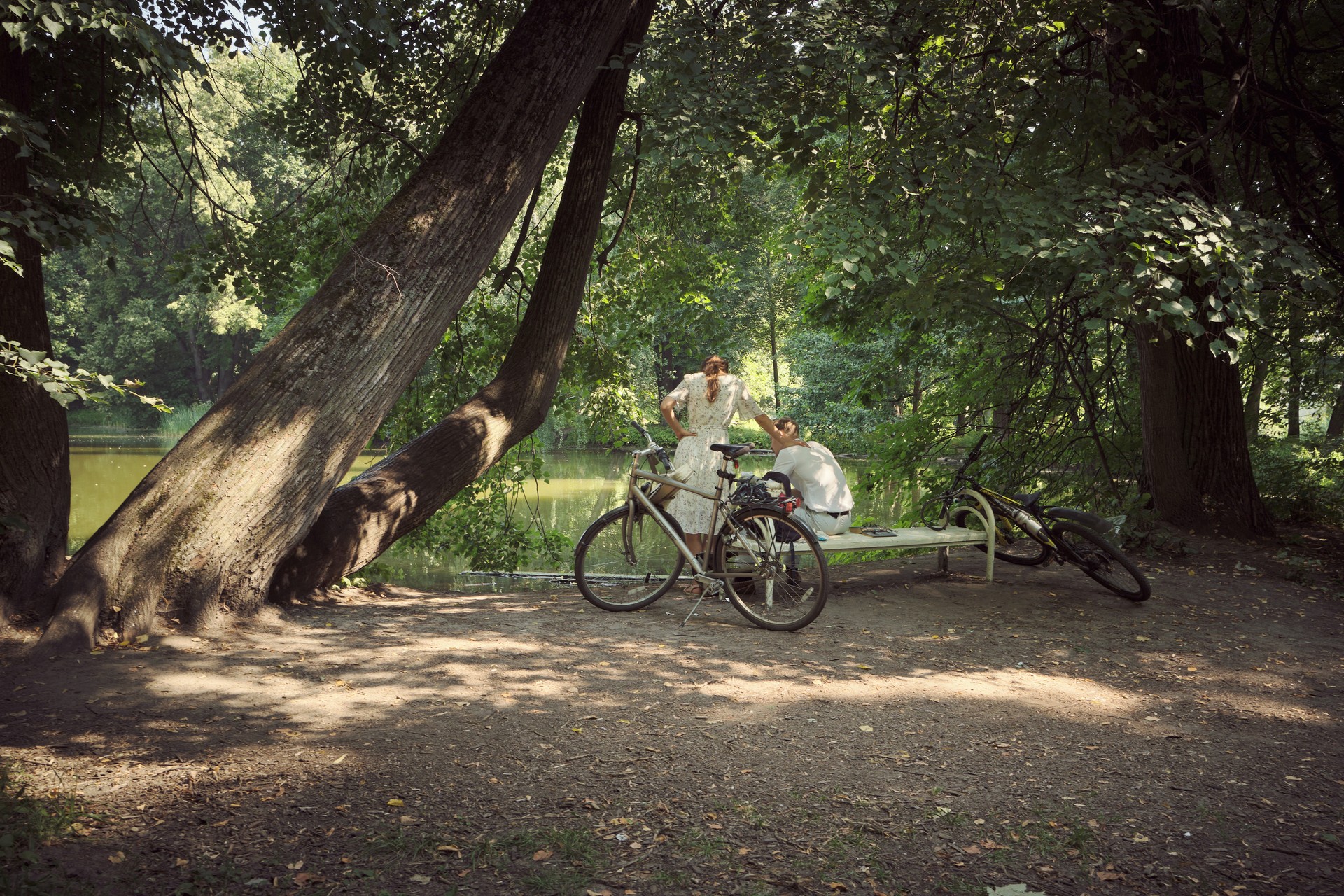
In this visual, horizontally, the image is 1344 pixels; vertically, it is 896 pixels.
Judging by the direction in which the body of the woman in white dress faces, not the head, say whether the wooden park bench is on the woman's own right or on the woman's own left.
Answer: on the woman's own right

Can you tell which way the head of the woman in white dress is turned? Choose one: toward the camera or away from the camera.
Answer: away from the camera

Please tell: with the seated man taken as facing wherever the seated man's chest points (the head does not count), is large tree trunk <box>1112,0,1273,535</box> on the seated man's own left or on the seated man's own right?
on the seated man's own right

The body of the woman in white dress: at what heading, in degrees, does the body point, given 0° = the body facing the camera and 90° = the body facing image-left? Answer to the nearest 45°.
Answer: approximately 180°

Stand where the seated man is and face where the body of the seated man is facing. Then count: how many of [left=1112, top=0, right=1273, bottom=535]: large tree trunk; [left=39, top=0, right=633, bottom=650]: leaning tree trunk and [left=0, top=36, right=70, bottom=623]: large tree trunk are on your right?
1

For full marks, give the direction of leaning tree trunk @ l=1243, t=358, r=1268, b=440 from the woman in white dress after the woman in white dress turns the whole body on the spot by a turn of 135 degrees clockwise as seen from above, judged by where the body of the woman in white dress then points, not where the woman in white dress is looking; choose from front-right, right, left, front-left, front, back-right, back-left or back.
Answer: left

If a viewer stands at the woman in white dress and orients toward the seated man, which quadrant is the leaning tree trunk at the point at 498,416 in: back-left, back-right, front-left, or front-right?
back-left

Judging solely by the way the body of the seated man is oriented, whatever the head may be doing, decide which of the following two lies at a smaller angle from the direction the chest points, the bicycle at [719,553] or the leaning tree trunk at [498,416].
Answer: the leaning tree trunk

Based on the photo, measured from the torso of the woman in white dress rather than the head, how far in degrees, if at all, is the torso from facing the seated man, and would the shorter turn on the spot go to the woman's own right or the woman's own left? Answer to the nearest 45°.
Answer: approximately 90° to the woman's own right

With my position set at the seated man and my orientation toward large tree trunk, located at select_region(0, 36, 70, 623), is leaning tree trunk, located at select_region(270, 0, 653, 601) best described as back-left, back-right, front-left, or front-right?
front-right

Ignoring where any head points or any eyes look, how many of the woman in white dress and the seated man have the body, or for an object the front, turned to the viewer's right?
0

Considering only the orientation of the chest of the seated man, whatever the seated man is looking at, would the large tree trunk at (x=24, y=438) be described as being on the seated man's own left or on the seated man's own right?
on the seated man's own left

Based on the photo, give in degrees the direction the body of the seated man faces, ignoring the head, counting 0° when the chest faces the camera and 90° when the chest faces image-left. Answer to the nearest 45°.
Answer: approximately 135°
